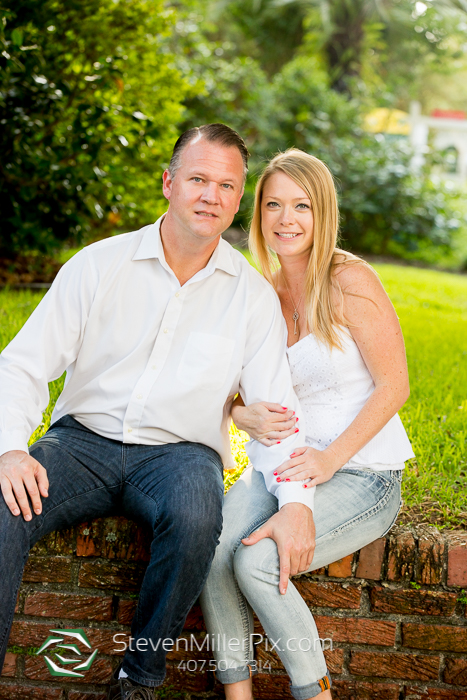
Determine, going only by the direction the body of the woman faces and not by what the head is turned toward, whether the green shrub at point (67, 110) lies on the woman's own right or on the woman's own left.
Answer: on the woman's own right

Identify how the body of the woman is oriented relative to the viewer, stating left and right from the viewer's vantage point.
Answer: facing the viewer and to the left of the viewer

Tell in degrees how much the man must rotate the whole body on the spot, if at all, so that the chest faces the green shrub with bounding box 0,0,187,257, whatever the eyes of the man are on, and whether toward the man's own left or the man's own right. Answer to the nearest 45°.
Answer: approximately 180°

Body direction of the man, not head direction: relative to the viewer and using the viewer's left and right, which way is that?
facing the viewer

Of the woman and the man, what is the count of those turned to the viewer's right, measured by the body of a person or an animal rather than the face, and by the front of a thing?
0

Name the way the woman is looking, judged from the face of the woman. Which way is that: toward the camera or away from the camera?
toward the camera
